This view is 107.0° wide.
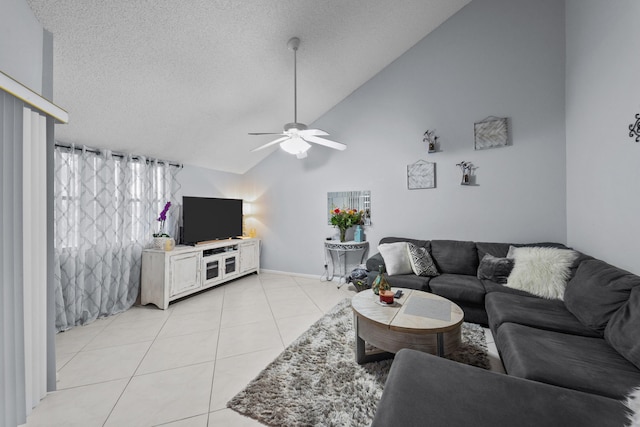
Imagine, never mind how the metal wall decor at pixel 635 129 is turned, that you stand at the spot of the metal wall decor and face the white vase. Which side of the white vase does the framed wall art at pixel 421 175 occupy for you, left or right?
right

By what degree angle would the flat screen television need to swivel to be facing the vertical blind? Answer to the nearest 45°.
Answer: approximately 45° to its right

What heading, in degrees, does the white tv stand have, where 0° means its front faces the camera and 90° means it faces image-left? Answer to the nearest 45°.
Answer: approximately 315°

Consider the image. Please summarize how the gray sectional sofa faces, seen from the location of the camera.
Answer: facing the viewer and to the left of the viewer

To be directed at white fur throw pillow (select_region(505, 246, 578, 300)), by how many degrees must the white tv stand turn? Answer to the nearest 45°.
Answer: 0° — it already faces it

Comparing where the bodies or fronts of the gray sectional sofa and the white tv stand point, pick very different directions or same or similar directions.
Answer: very different directions

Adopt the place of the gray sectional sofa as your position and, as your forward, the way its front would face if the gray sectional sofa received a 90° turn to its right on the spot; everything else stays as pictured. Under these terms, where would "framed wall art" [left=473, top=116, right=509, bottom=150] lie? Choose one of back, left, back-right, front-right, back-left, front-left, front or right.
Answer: front-right

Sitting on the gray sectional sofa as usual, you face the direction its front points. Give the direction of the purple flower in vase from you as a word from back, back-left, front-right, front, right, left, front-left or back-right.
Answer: front-right

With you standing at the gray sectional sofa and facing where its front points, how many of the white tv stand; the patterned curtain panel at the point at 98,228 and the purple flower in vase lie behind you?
0

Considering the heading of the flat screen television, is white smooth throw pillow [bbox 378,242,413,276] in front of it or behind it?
in front

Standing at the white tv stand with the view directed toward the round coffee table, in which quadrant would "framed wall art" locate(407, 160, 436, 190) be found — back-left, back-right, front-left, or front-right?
front-left

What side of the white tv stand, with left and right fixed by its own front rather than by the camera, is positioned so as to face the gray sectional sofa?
front

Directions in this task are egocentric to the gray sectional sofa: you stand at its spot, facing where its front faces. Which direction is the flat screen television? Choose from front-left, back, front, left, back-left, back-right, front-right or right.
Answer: front-right

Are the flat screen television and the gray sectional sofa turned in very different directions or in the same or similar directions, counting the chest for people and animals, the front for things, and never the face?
very different directions

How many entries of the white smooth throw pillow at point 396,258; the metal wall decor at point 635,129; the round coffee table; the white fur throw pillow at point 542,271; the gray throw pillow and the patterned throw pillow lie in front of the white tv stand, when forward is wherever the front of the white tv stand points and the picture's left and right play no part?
6
